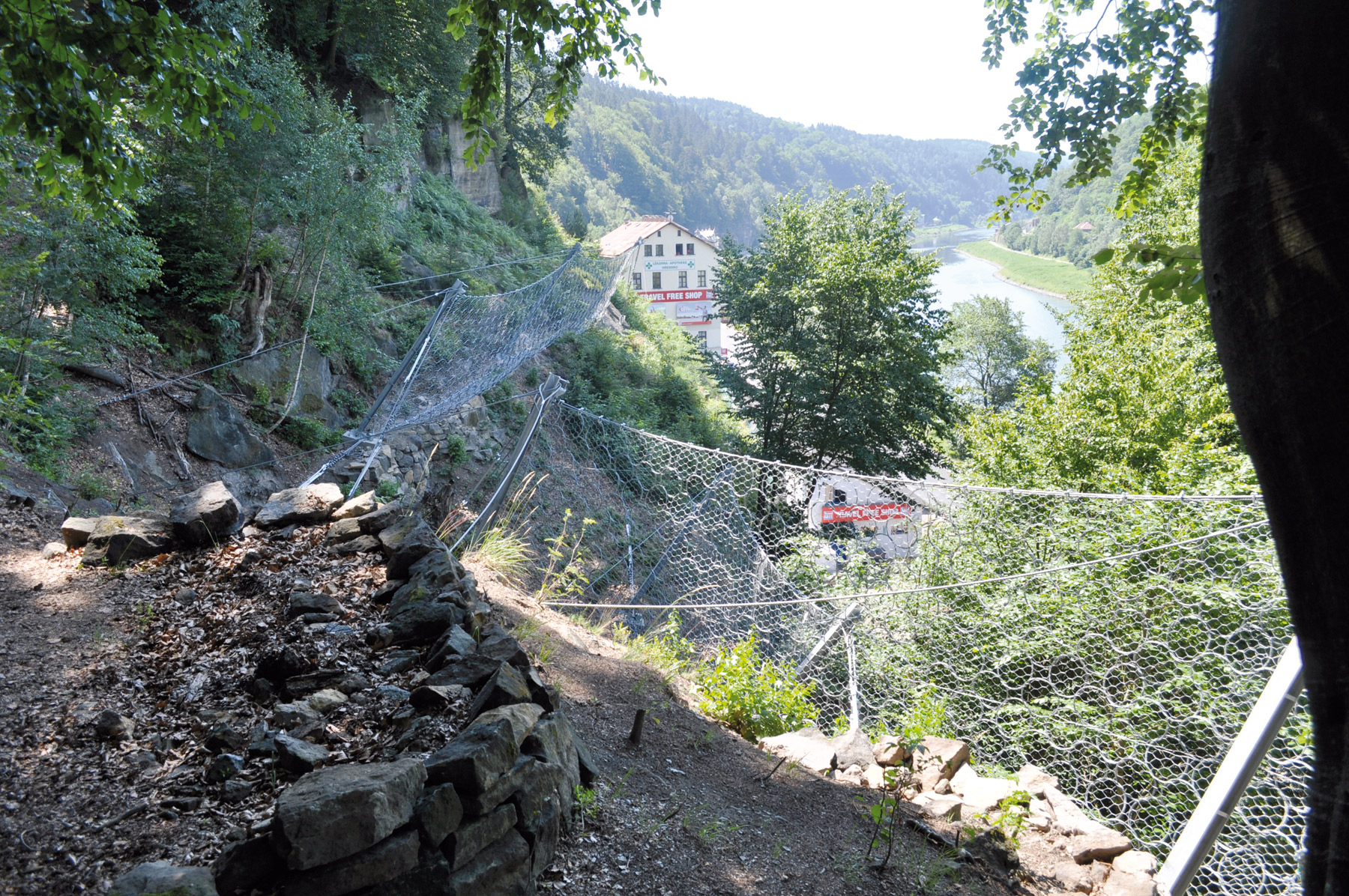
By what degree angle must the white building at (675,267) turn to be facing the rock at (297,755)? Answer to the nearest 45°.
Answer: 0° — it already faces it

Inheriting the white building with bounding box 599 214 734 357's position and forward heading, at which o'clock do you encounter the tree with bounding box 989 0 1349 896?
The tree is roughly at 12 o'clock from the white building.

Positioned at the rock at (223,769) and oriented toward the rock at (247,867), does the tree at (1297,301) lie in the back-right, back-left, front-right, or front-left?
front-left

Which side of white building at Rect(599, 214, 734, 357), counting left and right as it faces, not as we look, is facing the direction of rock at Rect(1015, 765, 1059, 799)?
front

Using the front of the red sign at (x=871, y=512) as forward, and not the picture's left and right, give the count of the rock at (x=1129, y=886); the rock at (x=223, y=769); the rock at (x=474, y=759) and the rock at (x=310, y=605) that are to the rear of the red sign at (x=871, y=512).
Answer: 0

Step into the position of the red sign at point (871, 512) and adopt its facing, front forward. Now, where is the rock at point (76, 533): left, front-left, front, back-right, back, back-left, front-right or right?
front-right

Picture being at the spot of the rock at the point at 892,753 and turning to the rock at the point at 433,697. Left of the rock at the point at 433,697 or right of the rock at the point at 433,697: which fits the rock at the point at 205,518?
right

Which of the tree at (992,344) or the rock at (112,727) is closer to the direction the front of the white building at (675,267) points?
the rock

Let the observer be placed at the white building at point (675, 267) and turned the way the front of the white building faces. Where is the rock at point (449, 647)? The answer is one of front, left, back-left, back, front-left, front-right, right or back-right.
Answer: front

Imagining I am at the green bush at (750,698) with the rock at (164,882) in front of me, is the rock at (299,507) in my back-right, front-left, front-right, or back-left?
front-right

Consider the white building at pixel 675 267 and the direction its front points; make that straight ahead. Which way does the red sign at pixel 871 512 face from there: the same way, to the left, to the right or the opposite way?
the same way

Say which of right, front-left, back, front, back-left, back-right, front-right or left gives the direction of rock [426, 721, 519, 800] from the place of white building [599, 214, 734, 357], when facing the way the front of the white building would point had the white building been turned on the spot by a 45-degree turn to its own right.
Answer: front-left

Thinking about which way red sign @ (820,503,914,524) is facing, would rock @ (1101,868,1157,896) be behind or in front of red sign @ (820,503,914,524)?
in front

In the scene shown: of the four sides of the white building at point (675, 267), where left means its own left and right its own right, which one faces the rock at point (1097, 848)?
front

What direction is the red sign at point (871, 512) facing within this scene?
toward the camera

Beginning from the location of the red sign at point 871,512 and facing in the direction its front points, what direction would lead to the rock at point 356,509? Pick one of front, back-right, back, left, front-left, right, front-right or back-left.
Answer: front-right

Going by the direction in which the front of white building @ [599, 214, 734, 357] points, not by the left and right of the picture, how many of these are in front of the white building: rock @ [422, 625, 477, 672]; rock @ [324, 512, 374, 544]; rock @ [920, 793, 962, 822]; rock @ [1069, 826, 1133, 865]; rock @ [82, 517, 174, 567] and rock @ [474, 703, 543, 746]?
6

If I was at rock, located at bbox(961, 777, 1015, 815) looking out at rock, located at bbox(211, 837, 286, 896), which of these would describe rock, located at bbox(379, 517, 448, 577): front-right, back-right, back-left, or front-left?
front-right
